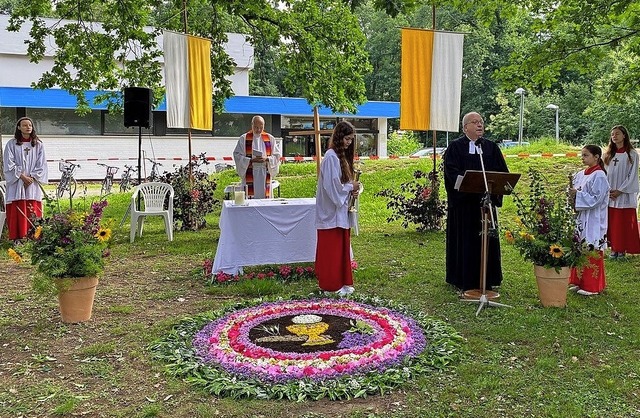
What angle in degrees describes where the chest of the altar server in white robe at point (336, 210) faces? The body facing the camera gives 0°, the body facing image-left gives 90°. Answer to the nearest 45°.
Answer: approximately 270°

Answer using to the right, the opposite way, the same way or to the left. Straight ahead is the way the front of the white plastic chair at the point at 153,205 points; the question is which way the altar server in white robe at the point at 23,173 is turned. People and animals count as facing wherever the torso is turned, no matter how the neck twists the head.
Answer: the same way

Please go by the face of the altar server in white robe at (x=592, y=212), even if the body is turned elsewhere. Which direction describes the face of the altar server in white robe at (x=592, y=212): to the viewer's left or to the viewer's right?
to the viewer's left

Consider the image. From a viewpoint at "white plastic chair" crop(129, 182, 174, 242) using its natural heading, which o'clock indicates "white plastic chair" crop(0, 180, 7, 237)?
"white plastic chair" crop(0, 180, 7, 237) is roughly at 3 o'clock from "white plastic chair" crop(129, 182, 174, 242).

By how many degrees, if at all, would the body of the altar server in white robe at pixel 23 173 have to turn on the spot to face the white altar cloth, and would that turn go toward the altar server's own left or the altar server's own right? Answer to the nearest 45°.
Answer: approximately 45° to the altar server's own left

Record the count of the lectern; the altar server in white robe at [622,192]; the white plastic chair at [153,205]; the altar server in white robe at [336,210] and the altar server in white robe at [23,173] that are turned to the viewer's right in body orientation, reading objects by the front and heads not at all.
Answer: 1

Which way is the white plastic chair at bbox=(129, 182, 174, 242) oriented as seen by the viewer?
toward the camera

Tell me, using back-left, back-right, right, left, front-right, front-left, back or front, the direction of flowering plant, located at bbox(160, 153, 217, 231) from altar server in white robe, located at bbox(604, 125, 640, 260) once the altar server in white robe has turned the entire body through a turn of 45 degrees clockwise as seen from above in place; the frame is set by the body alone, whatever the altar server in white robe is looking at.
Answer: front

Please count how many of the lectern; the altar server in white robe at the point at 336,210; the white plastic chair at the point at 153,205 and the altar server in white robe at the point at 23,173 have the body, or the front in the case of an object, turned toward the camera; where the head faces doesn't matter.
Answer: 3

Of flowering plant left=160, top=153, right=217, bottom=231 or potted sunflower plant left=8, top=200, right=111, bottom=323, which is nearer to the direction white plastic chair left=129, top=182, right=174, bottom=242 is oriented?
the potted sunflower plant

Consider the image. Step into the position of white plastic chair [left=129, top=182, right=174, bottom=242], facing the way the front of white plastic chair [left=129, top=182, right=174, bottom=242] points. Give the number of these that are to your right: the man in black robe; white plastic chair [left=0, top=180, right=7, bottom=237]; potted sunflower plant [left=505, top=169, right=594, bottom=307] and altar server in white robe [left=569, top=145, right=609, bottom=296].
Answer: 1
